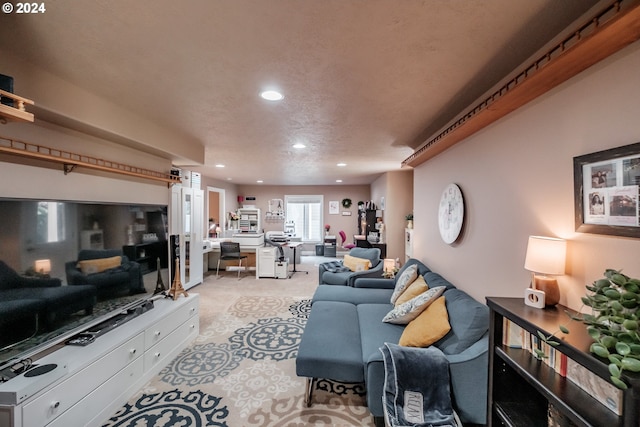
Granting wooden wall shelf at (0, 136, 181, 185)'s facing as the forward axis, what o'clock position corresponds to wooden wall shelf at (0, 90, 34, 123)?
wooden wall shelf at (0, 90, 34, 123) is roughly at 2 o'clock from wooden wall shelf at (0, 136, 181, 185).

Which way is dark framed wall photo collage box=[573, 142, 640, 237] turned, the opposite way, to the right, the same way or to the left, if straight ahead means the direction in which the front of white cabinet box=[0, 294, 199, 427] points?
the opposite way

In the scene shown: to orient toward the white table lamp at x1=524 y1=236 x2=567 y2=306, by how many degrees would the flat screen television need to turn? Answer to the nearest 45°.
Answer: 0° — it already faces it

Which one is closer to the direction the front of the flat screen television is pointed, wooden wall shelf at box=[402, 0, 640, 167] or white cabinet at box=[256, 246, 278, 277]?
the wooden wall shelf

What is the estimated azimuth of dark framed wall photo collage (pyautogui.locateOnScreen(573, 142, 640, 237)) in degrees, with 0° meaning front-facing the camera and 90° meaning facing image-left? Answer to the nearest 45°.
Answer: approximately 45°

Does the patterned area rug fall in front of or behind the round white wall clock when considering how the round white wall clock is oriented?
in front

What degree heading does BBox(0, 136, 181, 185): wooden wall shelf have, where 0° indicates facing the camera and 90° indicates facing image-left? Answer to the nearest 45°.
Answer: approximately 315°

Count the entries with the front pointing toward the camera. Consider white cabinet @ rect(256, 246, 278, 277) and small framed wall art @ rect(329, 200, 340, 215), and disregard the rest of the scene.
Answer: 2

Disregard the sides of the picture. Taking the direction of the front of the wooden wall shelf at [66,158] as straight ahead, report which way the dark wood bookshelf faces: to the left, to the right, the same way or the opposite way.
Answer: the opposite way

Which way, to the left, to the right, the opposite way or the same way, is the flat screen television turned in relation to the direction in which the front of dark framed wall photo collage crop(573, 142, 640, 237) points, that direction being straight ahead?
the opposite way

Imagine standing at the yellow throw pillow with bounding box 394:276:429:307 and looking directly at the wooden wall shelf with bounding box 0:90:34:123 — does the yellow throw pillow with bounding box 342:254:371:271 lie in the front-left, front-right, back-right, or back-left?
back-right

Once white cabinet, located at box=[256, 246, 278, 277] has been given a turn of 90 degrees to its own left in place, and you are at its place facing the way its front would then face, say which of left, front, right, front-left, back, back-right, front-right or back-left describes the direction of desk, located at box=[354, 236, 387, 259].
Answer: front
